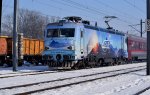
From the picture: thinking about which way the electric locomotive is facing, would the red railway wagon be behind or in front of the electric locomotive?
behind

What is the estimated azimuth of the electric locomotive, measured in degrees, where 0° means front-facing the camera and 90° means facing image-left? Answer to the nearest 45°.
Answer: approximately 45°

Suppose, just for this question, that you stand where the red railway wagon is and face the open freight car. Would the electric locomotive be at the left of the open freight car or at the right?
left

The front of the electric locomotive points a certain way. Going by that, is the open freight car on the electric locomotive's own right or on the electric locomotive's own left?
on the electric locomotive's own right
